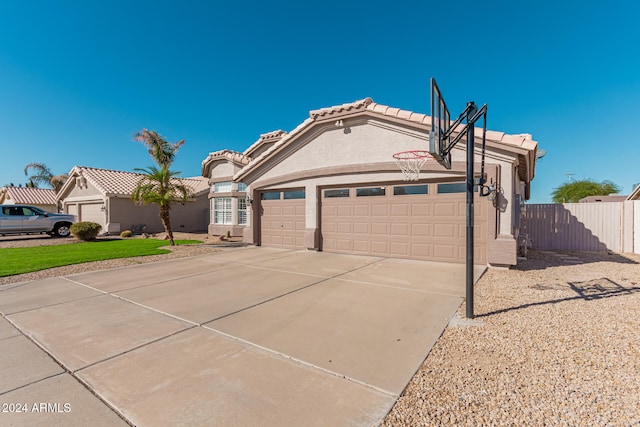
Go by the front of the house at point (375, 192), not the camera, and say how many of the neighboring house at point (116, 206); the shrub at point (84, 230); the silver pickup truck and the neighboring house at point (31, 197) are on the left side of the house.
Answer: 0

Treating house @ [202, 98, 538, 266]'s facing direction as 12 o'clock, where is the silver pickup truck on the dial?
The silver pickup truck is roughly at 2 o'clock from the house.

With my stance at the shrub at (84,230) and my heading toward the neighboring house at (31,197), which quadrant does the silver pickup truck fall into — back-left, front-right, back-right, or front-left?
front-left

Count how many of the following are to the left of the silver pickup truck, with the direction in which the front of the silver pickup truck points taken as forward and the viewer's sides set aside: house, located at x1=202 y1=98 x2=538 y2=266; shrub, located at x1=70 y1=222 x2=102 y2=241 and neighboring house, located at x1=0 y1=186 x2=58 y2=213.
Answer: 1

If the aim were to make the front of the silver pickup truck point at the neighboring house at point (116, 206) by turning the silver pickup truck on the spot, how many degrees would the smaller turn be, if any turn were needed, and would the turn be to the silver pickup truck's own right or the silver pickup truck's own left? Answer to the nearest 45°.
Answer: approximately 45° to the silver pickup truck's own left

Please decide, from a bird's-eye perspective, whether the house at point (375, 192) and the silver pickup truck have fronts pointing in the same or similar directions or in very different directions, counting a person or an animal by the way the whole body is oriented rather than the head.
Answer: very different directions

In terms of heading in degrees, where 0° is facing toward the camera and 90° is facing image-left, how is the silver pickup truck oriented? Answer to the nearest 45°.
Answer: approximately 270°

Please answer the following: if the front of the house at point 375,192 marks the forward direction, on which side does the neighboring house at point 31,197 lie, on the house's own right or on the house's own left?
on the house's own right

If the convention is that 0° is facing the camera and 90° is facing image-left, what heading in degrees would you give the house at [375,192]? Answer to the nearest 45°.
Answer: approximately 45°

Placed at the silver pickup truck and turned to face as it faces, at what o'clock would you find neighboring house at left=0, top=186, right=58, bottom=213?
The neighboring house is roughly at 9 o'clock from the silver pickup truck.

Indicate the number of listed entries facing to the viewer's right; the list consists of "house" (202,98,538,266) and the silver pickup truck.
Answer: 1

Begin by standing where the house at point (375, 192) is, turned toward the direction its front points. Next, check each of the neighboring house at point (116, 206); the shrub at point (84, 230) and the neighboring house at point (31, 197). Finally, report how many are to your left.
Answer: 0

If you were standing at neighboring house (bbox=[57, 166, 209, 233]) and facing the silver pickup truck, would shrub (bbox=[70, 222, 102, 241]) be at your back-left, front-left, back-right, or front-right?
front-left
